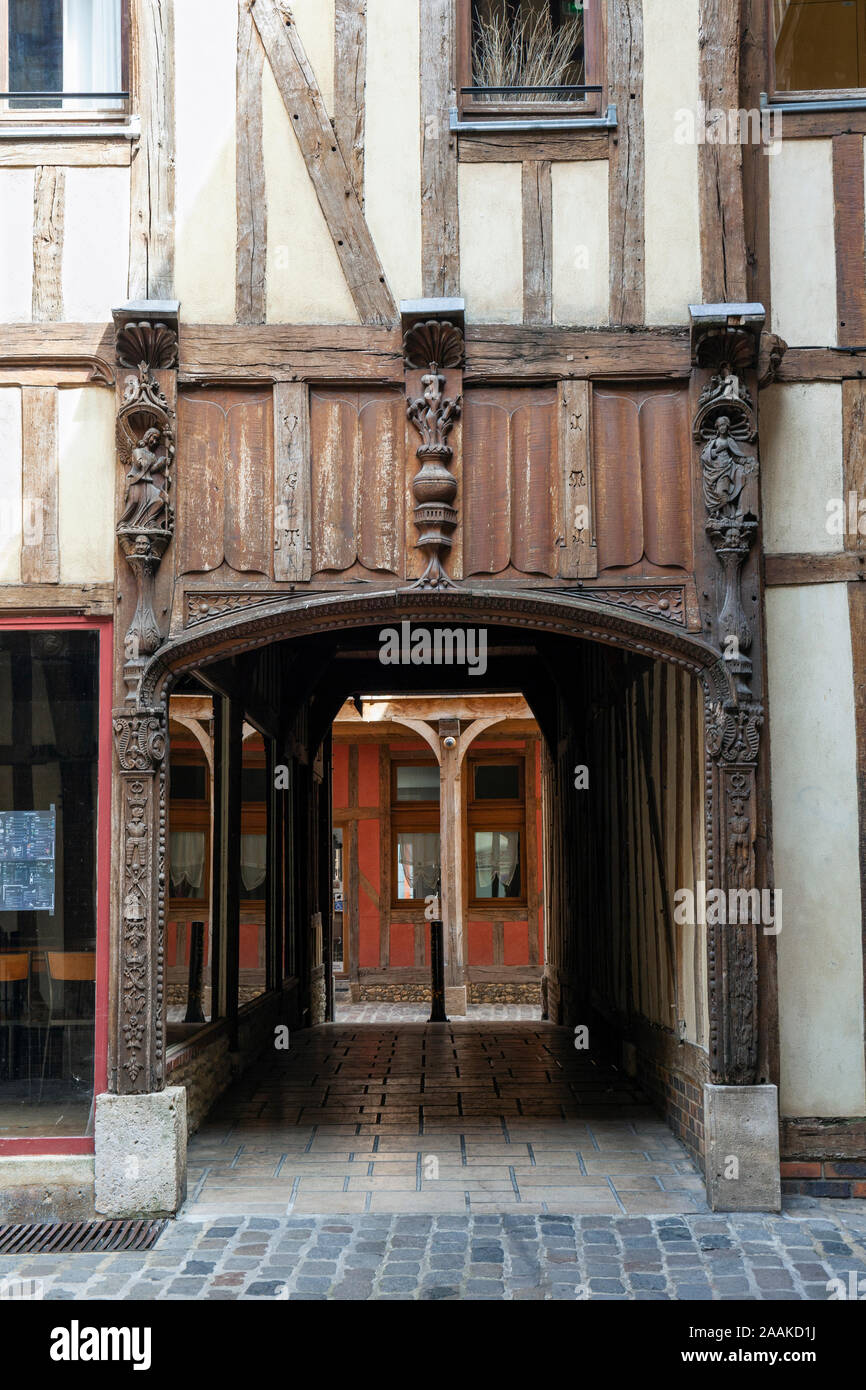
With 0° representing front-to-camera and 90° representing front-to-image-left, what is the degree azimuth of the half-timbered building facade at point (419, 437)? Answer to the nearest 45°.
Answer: approximately 0°

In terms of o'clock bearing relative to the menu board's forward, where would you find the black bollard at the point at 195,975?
The black bollard is roughly at 7 o'clock from the menu board.

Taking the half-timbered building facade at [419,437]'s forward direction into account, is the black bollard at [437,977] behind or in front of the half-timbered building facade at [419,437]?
behind

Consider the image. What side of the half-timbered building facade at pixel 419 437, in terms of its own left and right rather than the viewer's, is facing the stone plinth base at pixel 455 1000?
back

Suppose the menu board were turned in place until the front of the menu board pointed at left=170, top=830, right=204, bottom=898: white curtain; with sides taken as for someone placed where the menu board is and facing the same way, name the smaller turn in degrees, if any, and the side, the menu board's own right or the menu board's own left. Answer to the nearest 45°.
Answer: approximately 135° to the menu board's own left

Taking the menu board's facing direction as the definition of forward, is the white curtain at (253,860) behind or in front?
behind
